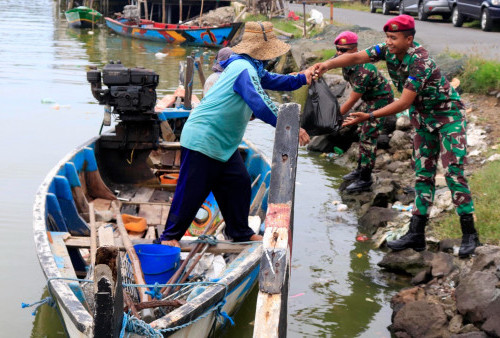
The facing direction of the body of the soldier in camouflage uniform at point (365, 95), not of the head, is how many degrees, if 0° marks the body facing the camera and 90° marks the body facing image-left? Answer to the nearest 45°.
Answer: approximately 90°

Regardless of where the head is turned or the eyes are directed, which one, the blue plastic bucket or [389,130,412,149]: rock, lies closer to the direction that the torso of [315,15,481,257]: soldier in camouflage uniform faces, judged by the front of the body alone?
the blue plastic bucket

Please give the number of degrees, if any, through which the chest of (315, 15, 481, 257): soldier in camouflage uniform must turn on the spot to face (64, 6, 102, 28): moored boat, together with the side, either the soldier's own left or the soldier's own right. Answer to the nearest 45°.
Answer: approximately 90° to the soldier's own right

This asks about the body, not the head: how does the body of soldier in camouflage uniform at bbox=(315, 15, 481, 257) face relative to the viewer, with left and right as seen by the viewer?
facing the viewer and to the left of the viewer

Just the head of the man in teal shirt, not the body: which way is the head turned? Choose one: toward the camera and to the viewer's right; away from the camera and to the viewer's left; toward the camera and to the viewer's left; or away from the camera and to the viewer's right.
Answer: away from the camera and to the viewer's right

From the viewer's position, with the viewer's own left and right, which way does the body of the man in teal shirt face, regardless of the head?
facing to the right of the viewer

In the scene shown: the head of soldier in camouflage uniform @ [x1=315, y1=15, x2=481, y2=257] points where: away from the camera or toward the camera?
toward the camera
